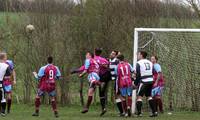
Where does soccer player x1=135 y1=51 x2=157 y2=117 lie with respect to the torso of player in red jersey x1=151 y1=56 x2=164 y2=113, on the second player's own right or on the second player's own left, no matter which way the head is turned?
on the second player's own left

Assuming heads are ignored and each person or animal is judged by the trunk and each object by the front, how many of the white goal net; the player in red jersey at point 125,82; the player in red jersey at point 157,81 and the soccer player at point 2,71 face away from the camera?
2

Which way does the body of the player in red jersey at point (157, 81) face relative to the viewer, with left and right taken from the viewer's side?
facing to the left of the viewer

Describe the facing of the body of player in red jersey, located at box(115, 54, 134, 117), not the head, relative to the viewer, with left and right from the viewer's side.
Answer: facing away from the viewer

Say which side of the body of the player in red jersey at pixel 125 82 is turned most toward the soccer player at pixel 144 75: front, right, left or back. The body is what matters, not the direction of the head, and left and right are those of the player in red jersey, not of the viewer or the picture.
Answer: right
